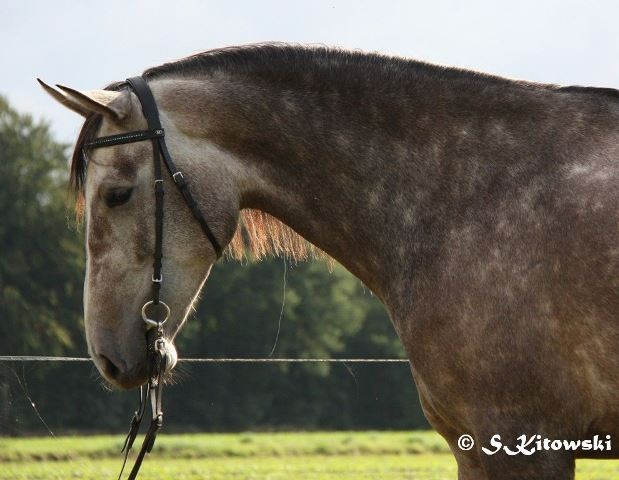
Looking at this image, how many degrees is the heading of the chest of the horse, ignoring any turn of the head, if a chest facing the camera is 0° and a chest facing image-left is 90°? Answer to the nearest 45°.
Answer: approximately 90°
